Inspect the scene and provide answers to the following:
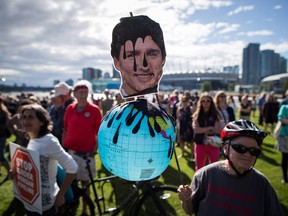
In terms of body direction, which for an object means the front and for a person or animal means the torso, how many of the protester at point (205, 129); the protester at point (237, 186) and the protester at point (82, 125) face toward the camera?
3

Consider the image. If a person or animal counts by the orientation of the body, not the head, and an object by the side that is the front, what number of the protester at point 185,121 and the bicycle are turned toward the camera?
1

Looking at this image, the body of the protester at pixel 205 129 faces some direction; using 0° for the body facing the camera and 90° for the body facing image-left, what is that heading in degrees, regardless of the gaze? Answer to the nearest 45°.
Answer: approximately 0°

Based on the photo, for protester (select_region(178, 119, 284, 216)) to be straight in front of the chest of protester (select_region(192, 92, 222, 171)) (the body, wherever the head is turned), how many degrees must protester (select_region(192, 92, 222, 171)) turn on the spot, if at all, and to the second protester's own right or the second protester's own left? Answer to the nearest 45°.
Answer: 0° — they already face them

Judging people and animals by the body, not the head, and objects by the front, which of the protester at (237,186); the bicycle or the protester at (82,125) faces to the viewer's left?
the bicycle

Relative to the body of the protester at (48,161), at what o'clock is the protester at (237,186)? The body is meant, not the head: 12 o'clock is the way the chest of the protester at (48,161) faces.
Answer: the protester at (237,186) is roughly at 9 o'clock from the protester at (48,161).

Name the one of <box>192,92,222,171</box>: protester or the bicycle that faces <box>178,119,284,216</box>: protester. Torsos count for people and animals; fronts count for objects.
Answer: <box>192,92,222,171</box>: protester

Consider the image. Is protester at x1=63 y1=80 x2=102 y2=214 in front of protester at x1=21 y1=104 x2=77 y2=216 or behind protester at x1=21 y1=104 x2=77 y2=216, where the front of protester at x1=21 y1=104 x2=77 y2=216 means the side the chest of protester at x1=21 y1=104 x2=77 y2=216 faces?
behind

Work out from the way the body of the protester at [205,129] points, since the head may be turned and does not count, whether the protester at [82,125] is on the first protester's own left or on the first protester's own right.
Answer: on the first protester's own right

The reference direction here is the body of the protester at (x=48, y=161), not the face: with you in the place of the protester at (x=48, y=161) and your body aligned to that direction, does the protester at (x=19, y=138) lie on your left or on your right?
on your right

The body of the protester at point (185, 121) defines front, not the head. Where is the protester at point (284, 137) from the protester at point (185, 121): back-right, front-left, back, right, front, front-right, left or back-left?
front-left

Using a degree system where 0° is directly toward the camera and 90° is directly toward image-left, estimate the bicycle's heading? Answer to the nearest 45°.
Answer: approximately 90°

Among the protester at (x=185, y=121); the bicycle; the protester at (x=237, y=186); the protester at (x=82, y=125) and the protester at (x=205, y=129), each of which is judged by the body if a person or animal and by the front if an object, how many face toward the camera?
4
